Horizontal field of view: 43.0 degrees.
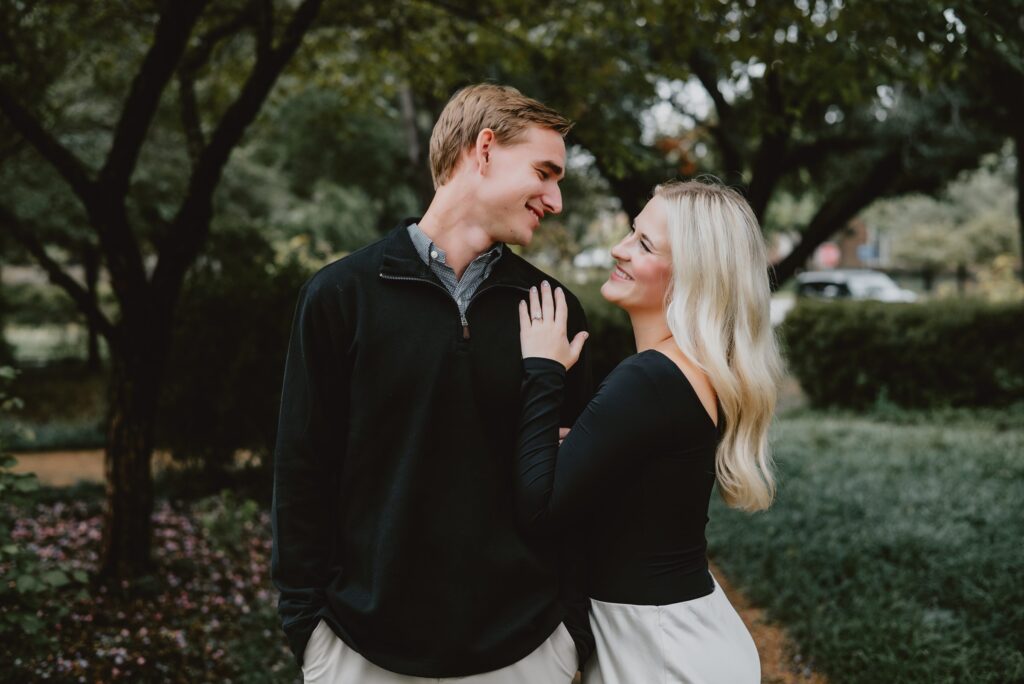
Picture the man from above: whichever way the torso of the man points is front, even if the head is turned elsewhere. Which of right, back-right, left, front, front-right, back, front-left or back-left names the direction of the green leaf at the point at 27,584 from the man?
back-right

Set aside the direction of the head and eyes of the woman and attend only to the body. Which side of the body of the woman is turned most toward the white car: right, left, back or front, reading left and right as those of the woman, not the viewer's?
right

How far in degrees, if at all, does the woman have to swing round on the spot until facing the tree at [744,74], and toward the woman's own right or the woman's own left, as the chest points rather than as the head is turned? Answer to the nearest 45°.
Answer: approximately 90° to the woman's own right

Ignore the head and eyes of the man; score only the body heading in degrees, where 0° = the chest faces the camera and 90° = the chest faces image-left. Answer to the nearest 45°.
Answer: approximately 0°

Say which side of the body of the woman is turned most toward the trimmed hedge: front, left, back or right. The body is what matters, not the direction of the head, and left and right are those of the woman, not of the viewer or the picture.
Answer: right

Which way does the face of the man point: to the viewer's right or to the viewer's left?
to the viewer's right

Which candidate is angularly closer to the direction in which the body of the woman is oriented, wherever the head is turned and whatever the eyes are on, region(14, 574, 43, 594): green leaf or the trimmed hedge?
the green leaf

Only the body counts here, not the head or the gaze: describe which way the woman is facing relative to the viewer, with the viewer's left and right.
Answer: facing to the left of the viewer
